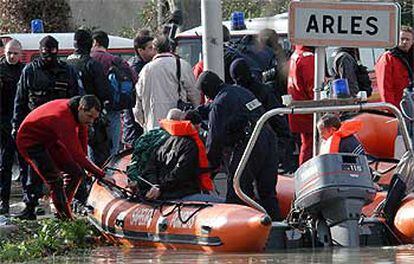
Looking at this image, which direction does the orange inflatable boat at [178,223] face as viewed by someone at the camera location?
facing away from the viewer and to the left of the viewer

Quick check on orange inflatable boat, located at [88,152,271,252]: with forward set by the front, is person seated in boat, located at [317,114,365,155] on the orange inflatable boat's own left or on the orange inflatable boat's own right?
on the orange inflatable boat's own right

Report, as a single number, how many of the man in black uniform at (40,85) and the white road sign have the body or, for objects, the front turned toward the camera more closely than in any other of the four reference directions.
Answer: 2

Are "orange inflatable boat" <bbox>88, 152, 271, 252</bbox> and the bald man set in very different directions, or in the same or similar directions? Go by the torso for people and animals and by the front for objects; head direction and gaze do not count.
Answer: very different directions

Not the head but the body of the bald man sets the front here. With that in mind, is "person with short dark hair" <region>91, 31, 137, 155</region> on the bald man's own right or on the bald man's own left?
on the bald man's own left

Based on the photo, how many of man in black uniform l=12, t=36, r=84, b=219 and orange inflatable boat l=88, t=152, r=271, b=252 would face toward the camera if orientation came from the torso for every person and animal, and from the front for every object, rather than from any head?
1
